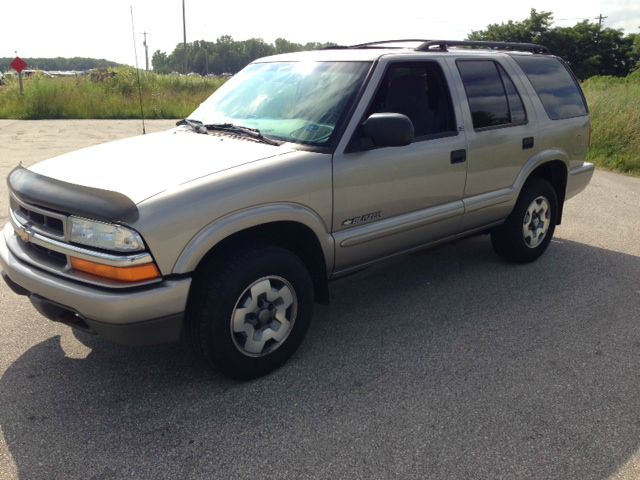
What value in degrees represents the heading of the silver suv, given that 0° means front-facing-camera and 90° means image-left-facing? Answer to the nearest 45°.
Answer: approximately 45°
